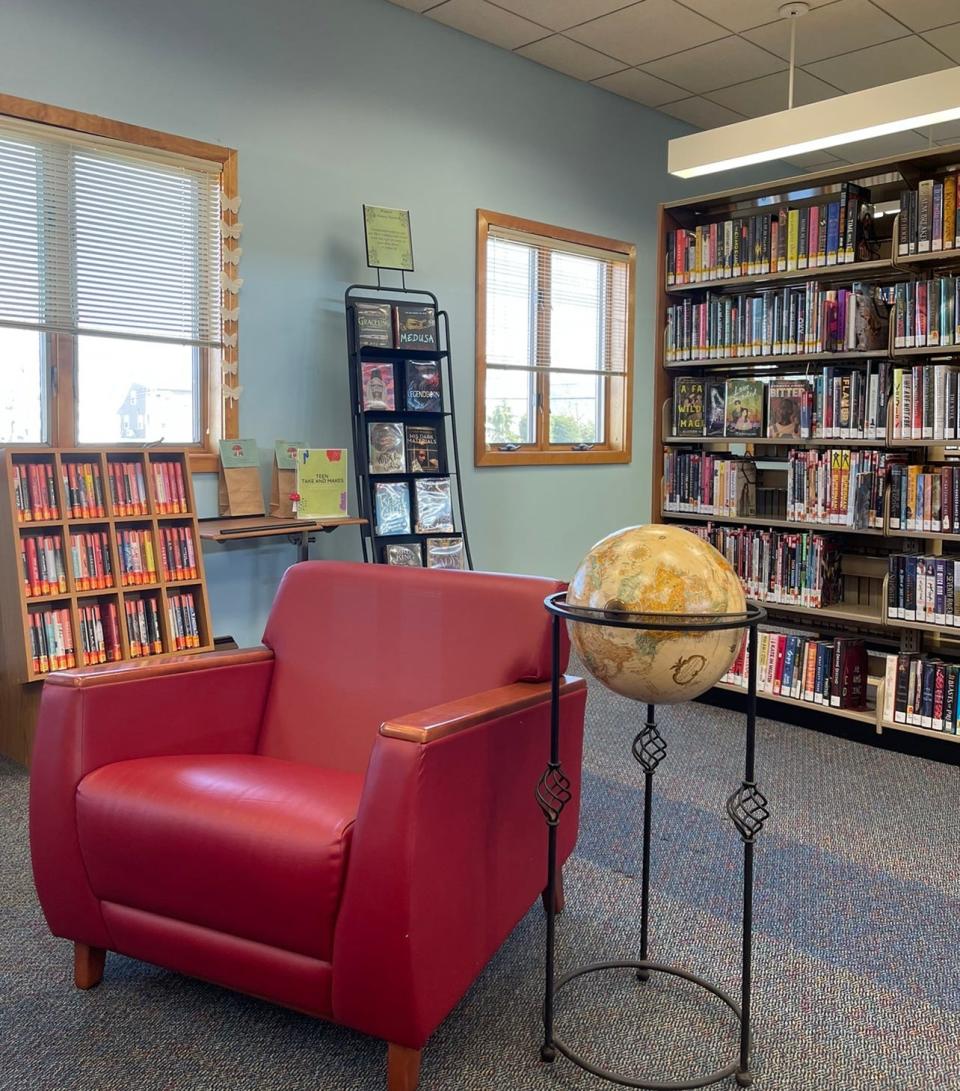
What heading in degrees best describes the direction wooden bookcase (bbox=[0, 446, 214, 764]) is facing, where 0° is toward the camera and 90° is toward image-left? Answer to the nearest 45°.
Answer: approximately 315°

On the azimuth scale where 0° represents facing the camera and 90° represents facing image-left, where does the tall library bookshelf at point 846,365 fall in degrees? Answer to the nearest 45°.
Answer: approximately 45°

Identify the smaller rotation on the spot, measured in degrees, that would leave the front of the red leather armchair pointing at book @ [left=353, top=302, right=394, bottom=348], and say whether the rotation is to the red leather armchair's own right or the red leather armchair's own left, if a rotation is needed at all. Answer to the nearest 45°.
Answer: approximately 135° to the red leather armchair's own right

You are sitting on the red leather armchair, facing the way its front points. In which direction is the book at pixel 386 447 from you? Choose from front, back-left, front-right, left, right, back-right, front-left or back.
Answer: back-right

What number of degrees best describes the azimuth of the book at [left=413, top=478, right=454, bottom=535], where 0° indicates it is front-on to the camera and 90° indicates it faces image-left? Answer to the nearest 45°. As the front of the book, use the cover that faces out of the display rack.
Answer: approximately 0°

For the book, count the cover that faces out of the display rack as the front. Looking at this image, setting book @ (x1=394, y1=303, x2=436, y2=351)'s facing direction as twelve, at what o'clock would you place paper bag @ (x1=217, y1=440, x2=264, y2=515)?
The paper bag is roughly at 2 o'clock from the book.

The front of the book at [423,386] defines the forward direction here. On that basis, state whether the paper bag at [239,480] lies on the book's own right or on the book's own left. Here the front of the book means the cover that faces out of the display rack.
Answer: on the book's own right

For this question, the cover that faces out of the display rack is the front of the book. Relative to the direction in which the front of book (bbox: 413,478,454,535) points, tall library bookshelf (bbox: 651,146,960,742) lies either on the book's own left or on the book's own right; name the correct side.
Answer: on the book's own left

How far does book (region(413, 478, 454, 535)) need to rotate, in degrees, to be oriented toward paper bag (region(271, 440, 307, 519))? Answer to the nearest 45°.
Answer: approximately 45° to its right
